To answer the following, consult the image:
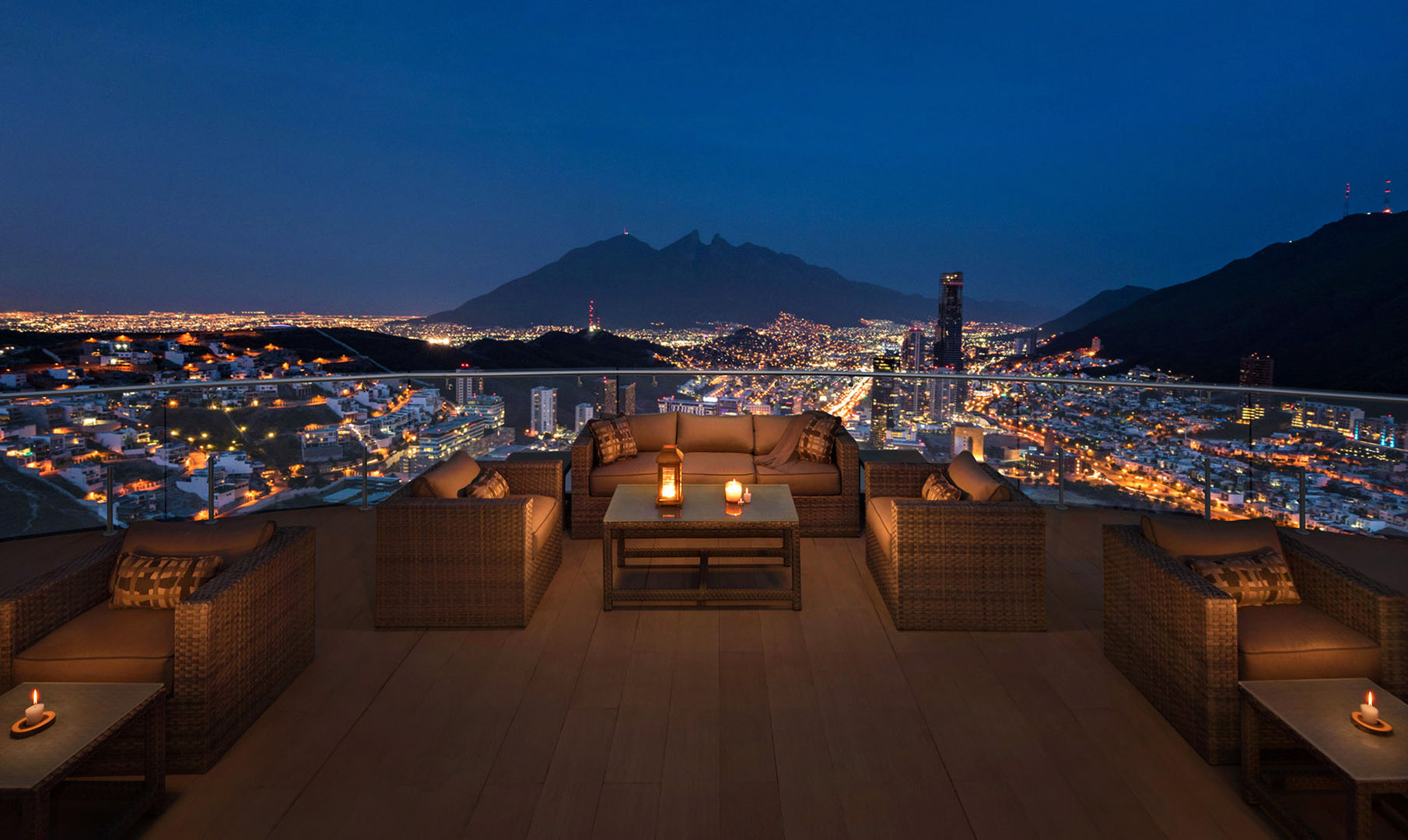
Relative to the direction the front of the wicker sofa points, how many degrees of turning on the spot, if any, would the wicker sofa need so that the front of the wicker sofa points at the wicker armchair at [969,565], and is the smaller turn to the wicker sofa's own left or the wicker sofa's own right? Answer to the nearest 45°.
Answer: approximately 45° to the wicker sofa's own left

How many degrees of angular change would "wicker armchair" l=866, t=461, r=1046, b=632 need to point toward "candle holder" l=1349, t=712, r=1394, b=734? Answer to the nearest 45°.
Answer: approximately 135° to its left

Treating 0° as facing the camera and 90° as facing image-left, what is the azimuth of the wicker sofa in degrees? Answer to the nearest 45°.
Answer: approximately 0°

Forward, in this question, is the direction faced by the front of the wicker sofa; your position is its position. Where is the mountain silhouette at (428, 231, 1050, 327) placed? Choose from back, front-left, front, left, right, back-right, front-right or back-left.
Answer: back

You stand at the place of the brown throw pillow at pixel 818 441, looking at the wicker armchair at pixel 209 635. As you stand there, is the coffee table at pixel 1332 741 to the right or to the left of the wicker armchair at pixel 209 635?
left

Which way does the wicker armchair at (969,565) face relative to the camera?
to the viewer's left

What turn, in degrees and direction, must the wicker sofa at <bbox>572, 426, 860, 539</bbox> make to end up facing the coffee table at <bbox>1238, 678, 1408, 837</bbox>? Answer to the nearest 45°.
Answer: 0° — it already faces it
